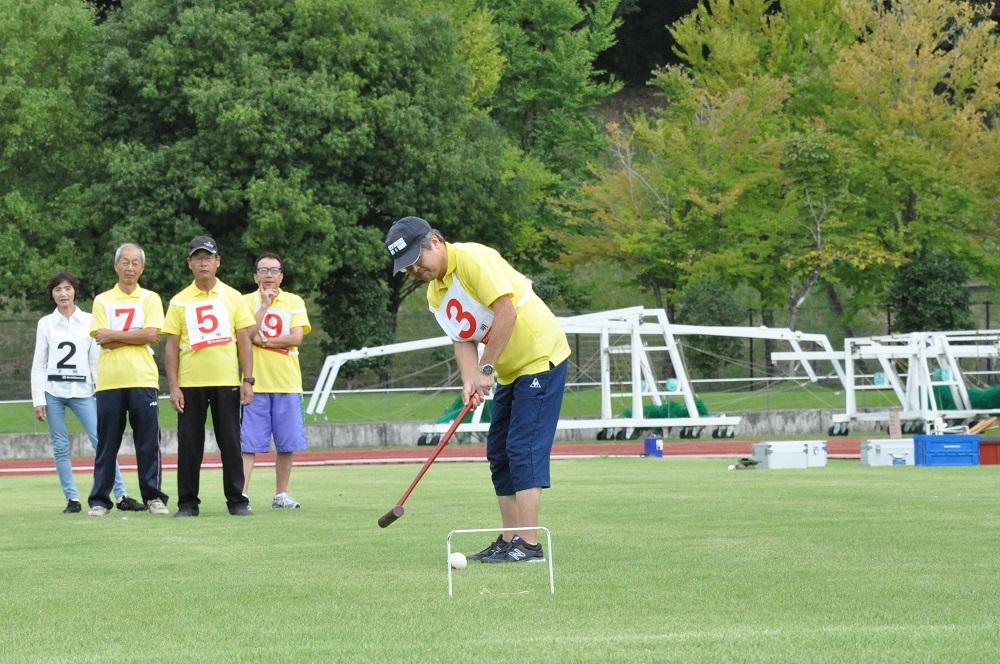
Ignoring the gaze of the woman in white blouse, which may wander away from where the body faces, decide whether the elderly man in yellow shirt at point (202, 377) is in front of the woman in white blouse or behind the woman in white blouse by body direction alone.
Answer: in front

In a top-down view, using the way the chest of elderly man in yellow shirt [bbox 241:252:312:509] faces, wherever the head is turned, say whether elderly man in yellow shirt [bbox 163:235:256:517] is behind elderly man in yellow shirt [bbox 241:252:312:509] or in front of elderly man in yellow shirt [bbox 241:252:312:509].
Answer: in front

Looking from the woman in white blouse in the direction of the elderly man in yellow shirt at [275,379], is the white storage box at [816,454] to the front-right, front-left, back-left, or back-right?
front-left

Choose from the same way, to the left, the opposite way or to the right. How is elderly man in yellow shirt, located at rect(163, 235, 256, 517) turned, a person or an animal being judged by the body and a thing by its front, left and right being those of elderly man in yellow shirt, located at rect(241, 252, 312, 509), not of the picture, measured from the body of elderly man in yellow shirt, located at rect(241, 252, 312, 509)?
the same way

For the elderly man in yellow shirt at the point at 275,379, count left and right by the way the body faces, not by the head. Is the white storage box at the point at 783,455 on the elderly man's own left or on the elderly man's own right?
on the elderly man's own left

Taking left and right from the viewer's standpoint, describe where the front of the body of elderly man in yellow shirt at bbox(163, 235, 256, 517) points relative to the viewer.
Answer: facing the viewer

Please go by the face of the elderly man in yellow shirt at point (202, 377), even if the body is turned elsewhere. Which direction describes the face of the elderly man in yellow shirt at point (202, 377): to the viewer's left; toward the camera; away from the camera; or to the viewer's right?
toward the camera

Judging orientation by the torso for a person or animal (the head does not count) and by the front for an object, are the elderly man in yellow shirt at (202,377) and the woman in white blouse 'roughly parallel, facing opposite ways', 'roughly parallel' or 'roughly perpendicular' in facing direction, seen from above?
roughly parallel

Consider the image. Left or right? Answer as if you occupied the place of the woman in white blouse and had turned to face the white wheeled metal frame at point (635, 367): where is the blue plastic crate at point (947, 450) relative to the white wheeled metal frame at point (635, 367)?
right

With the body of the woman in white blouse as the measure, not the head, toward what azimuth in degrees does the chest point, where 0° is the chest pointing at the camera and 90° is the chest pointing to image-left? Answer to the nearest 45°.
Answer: approximately 0°

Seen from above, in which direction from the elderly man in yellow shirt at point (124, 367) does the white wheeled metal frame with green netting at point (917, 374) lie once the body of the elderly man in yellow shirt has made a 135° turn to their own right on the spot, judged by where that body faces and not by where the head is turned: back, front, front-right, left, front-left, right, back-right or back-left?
right

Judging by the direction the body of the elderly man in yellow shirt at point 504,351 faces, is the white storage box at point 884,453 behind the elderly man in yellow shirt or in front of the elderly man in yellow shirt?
behind

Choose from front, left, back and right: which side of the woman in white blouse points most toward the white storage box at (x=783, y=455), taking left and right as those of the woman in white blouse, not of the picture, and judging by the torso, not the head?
left

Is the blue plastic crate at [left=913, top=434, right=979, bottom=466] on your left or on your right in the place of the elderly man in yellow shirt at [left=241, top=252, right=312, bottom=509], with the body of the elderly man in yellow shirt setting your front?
on your left

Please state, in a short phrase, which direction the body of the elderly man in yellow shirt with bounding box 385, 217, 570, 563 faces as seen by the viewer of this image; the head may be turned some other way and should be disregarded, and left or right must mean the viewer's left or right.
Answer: facing the viewer and to the left of the viewer

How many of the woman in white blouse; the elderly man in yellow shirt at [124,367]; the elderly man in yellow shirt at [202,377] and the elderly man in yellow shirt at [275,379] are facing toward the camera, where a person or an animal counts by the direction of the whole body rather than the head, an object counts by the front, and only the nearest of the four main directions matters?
4

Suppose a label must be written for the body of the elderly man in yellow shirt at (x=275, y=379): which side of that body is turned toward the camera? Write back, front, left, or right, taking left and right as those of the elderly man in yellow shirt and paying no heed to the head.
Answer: front

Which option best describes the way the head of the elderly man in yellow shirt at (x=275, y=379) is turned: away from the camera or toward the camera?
toward the camera
